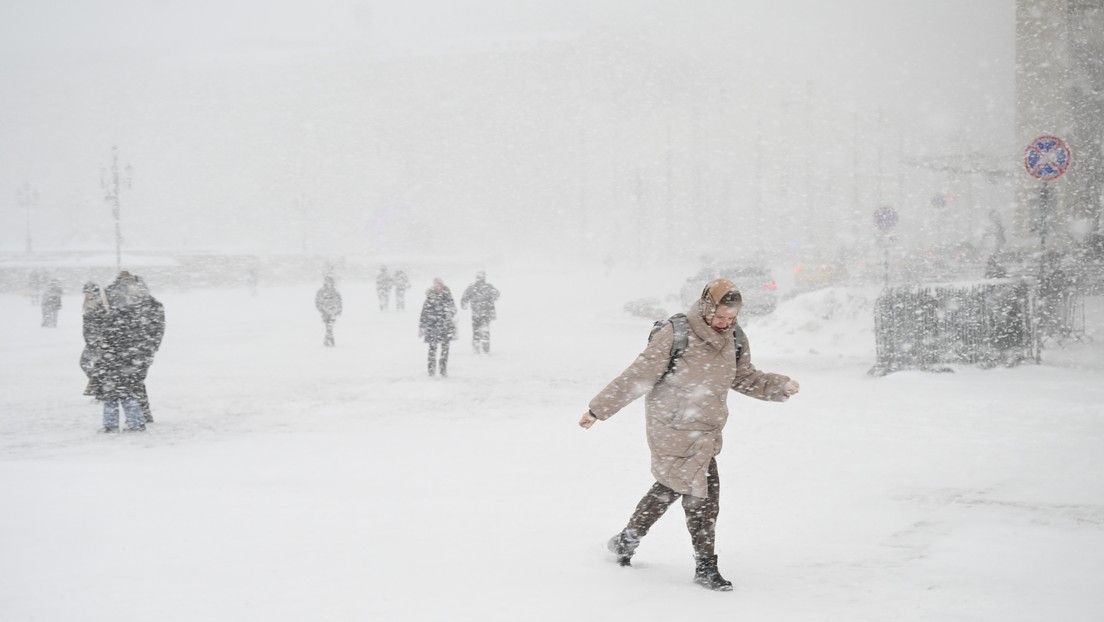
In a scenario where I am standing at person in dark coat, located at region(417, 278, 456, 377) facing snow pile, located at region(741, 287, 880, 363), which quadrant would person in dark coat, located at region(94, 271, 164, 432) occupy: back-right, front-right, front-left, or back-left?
back-right

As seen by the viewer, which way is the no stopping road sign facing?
toward the camera

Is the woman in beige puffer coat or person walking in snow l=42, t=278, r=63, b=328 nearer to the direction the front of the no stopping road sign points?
the woman in beige puffer coat

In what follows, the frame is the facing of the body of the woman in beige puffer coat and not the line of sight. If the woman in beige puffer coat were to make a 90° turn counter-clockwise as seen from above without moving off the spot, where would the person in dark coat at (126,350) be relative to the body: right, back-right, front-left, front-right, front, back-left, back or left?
left

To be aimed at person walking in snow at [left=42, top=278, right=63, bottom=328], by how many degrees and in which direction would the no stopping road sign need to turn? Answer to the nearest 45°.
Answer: approximately 90° to its right

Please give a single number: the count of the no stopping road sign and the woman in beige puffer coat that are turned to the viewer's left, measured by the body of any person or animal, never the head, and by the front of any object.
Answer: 0

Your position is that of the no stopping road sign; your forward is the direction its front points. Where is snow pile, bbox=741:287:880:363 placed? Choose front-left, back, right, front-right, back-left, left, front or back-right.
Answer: back-right

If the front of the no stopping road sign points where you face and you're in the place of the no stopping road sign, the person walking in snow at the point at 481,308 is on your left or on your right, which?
on your right

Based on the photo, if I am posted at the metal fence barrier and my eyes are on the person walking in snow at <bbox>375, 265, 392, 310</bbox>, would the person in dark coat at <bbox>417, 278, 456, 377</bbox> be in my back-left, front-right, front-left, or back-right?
front-left

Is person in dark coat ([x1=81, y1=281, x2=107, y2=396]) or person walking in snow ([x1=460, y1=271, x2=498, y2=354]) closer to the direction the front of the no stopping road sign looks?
the person in dark coat
